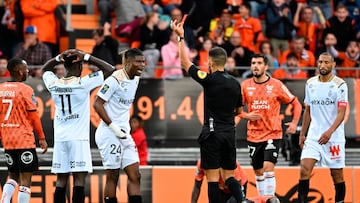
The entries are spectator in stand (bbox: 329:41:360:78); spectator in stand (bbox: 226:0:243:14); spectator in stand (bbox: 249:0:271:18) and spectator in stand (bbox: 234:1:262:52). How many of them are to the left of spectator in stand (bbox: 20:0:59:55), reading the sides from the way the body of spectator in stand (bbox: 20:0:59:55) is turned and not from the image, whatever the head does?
4

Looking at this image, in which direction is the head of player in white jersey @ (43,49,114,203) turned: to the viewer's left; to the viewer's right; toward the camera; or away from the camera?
away from the camera

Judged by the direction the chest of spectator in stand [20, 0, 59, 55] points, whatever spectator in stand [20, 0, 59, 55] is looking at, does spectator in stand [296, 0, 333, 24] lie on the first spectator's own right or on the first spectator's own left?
on the first spectator's own left

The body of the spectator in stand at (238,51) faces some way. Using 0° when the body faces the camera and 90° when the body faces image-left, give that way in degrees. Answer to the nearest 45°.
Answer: approximately 0°

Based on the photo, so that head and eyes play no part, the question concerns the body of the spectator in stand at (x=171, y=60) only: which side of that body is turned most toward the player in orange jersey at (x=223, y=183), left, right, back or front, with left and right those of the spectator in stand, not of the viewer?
front

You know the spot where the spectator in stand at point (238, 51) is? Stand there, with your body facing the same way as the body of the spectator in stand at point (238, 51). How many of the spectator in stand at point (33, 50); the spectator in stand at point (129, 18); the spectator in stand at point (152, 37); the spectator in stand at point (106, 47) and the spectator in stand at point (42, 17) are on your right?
5

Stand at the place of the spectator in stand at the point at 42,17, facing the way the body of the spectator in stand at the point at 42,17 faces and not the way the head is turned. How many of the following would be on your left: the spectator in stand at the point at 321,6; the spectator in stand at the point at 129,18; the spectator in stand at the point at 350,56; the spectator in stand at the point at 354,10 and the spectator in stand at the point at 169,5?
5
